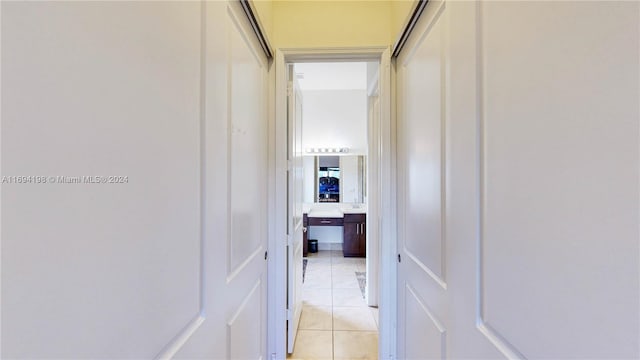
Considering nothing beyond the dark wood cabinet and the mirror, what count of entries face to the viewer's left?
0

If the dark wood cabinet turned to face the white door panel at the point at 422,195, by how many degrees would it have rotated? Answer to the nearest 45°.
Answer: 0° — it already faces it

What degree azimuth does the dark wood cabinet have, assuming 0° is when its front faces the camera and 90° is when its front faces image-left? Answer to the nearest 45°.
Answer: approximately 0°

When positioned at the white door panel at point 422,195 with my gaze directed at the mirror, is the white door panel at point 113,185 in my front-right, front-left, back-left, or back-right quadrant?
back-left

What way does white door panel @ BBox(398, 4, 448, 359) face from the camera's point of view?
to the viewer's left

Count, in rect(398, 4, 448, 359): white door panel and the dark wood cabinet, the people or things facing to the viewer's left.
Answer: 1

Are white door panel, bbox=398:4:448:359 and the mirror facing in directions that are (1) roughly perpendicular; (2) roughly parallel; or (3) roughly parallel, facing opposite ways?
roughly perpendicular

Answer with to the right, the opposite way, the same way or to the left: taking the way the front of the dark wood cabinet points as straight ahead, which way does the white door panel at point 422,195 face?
to the right

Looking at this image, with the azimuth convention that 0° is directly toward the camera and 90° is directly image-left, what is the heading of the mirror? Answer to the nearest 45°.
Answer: approximately 0°

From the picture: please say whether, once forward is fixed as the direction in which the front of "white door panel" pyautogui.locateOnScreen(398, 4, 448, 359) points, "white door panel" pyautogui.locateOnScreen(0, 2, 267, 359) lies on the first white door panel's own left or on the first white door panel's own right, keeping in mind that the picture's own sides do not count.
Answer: on the first white door panel's own left

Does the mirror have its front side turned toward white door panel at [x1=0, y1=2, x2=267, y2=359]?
yes

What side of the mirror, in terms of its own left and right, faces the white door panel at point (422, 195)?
front

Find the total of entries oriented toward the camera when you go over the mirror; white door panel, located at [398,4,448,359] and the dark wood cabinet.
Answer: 2
